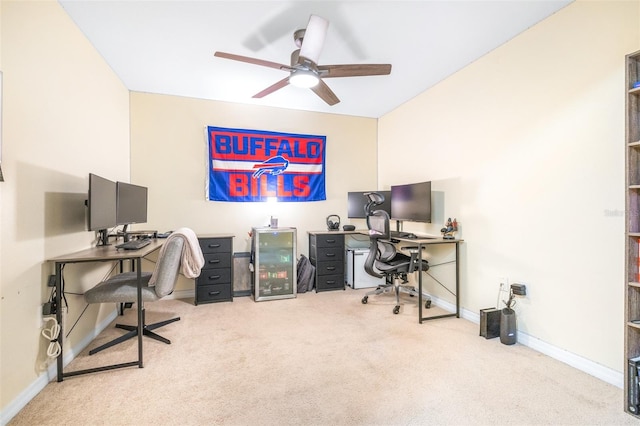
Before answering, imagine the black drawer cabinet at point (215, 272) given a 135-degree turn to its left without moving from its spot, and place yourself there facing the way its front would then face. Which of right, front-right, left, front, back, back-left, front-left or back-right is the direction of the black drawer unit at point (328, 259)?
front-right

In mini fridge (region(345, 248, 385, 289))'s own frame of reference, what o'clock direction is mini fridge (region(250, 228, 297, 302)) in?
mini fridge (region(250, 228, 297, 302)) is roughly at 2 o'clock from mini fridge (region(345, 248, 385, 289)).

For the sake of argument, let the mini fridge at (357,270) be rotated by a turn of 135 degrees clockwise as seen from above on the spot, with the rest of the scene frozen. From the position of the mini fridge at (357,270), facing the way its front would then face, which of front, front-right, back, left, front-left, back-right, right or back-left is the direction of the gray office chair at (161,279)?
left

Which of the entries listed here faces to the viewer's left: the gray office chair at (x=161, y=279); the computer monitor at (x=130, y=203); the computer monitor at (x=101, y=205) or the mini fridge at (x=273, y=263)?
the gray office chair

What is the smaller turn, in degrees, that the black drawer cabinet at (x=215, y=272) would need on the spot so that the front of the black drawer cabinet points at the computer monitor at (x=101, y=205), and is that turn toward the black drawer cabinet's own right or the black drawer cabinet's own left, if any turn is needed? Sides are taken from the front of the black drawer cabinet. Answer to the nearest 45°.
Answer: approximately 45° to the black drawer cabinet's own right

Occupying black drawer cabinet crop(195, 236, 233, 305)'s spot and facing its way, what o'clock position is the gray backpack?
The gray backpack is roughly at 9 o'clock from the black drawer cabinet.

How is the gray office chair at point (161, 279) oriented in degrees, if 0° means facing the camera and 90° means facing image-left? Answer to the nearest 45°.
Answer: approximately 90°

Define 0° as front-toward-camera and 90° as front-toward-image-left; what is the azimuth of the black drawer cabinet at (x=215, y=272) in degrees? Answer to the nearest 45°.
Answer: approximately 0°

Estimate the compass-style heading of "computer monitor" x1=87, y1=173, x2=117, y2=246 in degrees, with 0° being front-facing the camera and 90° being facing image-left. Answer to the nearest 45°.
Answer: approximately 315°

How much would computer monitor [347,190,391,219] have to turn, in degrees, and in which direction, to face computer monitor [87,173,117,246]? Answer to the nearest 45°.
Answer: approximately 45° to its right
